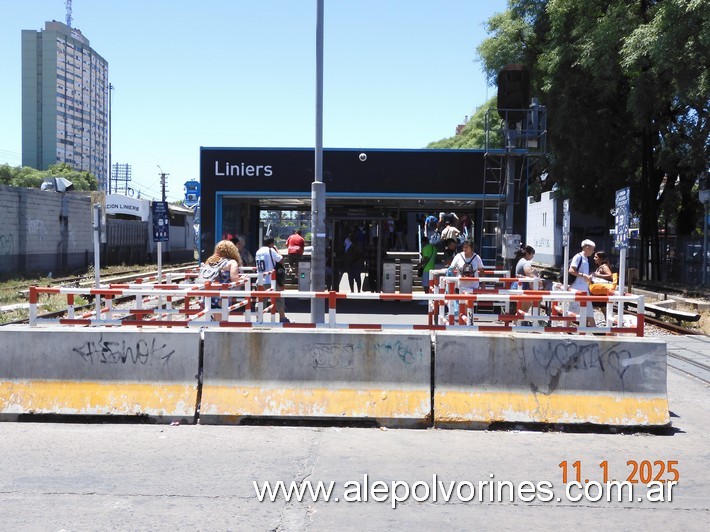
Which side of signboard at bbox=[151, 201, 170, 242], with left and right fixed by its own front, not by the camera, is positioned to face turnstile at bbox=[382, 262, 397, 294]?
left

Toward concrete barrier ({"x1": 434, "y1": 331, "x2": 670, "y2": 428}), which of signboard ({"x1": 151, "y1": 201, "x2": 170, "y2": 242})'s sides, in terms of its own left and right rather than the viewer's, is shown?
front

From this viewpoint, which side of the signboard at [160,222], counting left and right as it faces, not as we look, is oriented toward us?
front

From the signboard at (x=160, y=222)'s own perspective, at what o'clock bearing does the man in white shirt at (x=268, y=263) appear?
The man in white shirt is roughly at 11 o'clock from the signboard.

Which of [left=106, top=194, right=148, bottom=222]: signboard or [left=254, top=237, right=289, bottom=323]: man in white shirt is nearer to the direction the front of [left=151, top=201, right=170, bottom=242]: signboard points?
the man in white shirt

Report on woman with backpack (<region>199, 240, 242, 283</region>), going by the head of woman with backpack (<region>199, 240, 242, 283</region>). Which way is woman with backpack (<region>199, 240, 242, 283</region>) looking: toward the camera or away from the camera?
away from the camera

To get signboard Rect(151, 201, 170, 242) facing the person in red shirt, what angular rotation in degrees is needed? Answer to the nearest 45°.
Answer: approximately 135° to its left

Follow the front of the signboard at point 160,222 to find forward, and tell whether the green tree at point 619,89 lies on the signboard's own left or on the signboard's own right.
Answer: on the signboard's own left

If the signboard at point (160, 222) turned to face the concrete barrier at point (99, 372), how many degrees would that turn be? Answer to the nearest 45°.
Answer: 0° — it already faces it

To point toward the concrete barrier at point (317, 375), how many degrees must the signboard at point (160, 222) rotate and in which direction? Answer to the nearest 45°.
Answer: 0° — it already faces it

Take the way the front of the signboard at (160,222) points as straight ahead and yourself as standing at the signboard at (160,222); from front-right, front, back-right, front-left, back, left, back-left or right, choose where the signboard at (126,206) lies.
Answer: back
